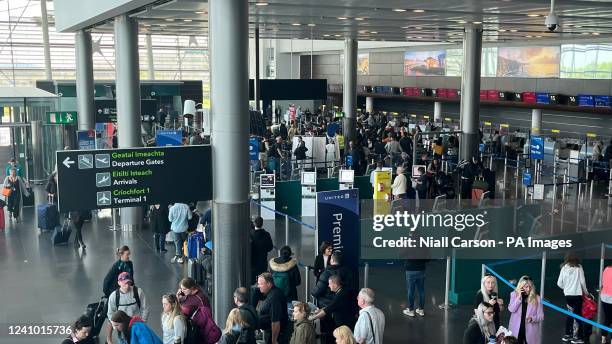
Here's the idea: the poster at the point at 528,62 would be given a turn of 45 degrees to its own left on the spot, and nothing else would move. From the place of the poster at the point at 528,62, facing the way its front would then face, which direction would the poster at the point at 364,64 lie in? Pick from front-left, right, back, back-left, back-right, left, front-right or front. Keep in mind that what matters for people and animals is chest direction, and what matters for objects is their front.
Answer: back

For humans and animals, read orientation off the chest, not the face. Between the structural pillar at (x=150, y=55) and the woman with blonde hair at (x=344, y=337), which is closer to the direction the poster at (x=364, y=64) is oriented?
the woman with blonde hair

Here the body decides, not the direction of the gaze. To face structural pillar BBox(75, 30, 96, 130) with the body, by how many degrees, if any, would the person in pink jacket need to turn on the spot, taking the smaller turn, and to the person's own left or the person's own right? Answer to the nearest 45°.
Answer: approximately 135° to the person's own right

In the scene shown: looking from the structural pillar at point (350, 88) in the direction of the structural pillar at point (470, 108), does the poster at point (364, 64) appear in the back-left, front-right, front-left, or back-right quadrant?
back-left

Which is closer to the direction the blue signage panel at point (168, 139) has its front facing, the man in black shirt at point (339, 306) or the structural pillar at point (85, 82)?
the man in black shirt

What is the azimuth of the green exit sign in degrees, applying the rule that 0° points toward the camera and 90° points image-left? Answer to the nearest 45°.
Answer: approximately 0°
